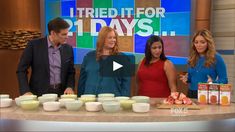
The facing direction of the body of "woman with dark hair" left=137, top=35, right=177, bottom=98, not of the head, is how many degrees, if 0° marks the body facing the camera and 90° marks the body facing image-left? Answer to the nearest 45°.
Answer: approximately 0°

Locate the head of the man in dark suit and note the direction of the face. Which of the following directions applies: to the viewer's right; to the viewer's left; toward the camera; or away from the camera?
to the viewer's right

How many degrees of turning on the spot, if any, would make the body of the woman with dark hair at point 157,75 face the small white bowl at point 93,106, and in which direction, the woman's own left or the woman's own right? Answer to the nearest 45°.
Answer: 0° — they already face it

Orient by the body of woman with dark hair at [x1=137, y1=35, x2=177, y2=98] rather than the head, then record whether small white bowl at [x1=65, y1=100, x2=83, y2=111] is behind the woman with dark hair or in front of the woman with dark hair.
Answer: in front

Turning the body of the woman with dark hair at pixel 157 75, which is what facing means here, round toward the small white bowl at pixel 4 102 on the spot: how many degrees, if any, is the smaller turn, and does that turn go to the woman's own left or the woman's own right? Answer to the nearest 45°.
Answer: approximately 45° to the woman's own right

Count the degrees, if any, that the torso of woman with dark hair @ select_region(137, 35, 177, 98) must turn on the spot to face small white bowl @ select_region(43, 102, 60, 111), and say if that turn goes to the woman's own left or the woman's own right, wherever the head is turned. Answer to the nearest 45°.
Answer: approximately 45° to the woman's own right

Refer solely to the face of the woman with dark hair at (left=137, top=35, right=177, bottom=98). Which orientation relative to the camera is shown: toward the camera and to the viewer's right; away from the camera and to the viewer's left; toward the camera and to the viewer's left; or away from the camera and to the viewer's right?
toward the camera and to the viewer's right

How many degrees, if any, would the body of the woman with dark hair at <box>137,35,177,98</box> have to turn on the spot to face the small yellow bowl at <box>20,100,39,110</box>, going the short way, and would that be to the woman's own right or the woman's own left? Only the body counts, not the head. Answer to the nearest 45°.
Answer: approximately 45° to the woman's own right

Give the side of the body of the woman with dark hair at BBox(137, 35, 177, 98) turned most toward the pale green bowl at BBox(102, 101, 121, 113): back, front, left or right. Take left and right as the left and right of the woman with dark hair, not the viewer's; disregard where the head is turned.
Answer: front

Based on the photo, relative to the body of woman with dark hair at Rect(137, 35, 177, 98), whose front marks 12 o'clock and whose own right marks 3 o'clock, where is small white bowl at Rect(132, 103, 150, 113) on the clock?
The small white bowl is roughly at 12 o'clock from the woman with dark hair.

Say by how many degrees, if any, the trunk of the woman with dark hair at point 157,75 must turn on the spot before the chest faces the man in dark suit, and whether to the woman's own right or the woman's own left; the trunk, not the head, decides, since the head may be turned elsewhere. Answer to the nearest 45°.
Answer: approximately 90° to the woman's own right
